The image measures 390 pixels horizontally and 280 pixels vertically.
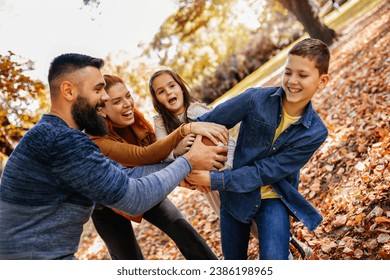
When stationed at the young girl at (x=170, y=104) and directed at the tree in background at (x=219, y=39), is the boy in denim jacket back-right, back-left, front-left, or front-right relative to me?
back-right

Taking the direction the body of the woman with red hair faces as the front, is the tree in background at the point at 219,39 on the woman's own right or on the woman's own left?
on the woman's own left

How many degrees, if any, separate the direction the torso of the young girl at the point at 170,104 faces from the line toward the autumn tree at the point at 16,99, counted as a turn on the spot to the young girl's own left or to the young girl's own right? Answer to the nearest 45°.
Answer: approximately 135° to the young girl's own right

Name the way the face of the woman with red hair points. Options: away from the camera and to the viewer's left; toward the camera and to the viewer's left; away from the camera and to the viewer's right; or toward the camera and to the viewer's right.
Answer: toward the camera and to the viewer's right

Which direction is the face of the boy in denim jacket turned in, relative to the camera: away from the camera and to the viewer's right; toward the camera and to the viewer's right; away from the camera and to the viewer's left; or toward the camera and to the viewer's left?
toward the camera and to the viewer's left

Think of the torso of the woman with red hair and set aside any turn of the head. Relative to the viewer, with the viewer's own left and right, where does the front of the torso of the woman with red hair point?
facing the viewer and to the right of the viewer

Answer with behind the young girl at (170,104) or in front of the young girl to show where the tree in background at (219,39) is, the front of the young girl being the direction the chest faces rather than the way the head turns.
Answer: behind

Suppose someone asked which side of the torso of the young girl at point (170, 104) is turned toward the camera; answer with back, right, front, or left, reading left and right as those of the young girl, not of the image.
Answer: front

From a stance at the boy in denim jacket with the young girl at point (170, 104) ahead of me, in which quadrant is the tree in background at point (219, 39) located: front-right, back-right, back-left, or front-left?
front-right
